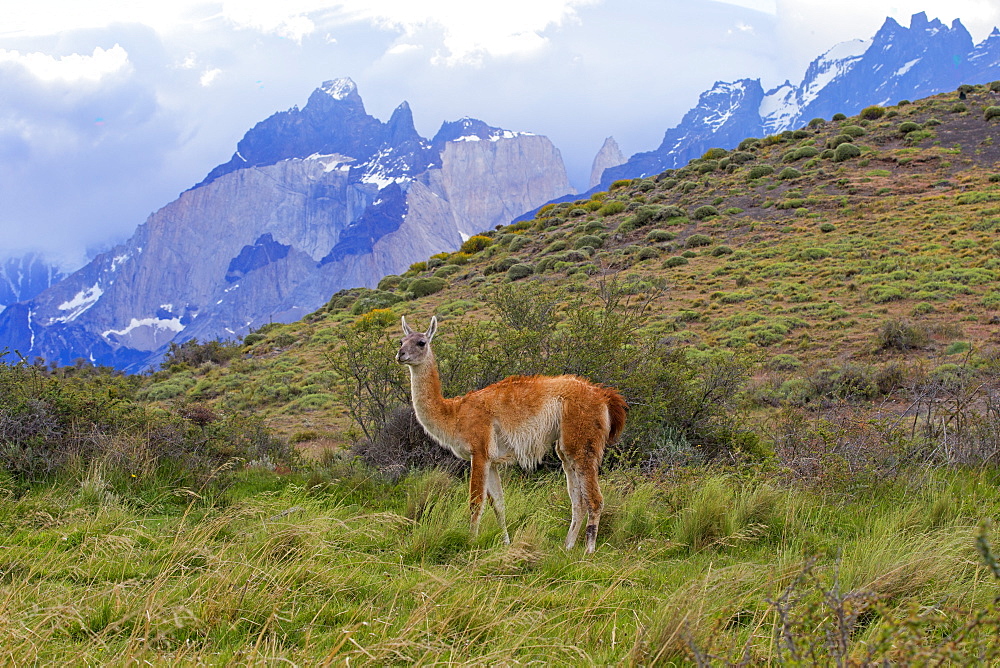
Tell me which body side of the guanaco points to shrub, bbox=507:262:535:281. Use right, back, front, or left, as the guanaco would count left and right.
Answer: right

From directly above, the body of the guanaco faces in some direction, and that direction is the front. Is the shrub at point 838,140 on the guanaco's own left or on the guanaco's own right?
on the guanaco's own right

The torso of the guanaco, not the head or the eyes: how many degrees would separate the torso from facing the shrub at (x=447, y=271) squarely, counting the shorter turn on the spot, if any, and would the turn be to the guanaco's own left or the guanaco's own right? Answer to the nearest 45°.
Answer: approximately 90° to the guanaco's own right

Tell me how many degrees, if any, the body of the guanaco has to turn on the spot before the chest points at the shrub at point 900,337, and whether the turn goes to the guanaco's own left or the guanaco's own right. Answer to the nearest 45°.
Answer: approximately 135° to the guanaco's own right

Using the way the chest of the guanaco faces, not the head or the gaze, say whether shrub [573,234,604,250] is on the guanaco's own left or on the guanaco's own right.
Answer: on the guanaco's own right

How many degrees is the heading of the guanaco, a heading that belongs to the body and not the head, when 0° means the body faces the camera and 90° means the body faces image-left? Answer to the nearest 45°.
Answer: approximately 90°

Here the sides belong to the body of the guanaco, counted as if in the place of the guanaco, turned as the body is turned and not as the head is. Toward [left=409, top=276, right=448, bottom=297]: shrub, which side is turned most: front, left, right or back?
right
